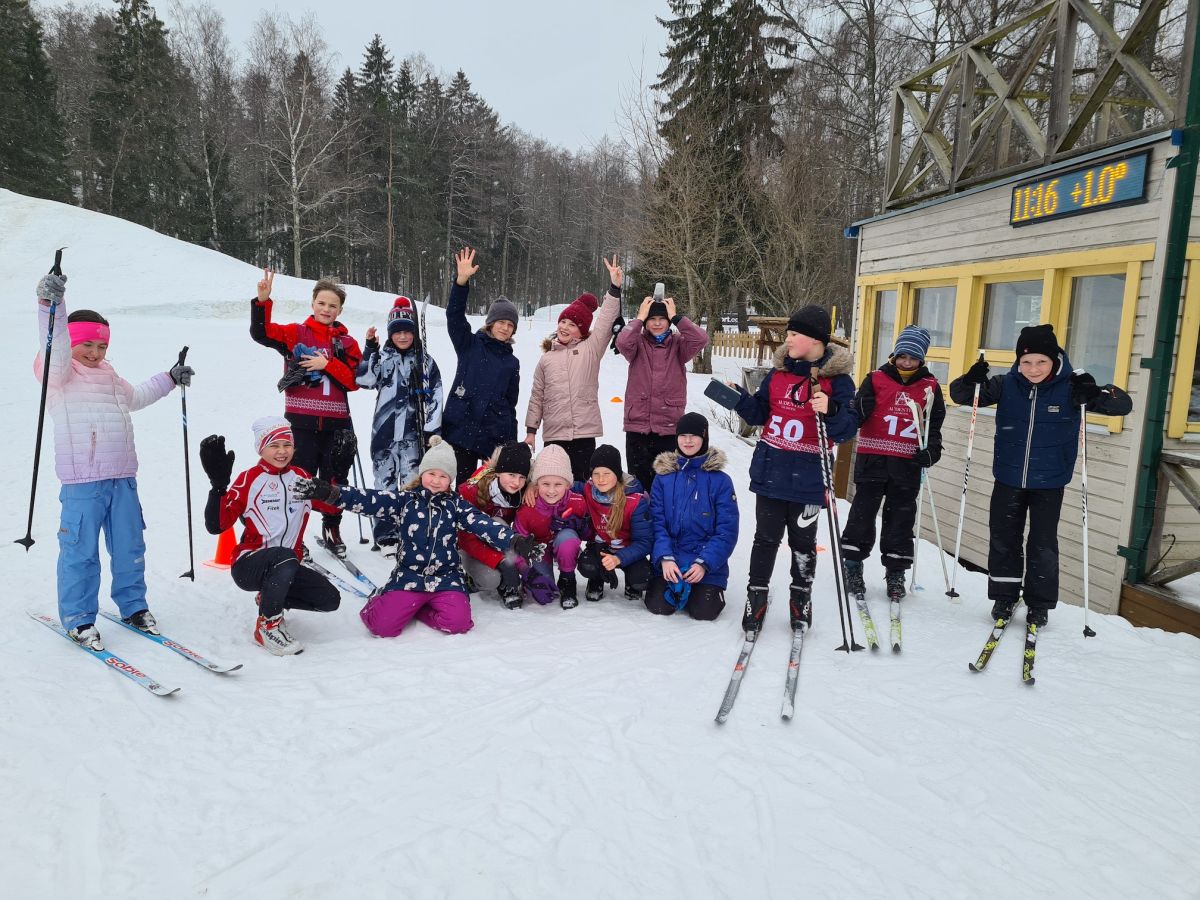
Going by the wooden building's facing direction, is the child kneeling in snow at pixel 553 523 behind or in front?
in front

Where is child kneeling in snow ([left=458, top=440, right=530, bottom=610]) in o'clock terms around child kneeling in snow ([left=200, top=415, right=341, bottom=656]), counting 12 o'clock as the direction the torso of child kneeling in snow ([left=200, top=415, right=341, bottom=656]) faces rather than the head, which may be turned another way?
child kneeling in snow ([left=458, top=440, right=530, bottom=610]) is roughly at 10 o'clock from child kneeling in snow ([left=200, top=415, right=341, bottom=656]).

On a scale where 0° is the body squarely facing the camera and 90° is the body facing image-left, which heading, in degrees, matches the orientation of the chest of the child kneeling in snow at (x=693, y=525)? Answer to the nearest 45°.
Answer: approximately 0°

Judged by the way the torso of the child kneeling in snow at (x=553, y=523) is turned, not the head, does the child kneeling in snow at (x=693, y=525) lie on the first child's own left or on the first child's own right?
on the first child's own left

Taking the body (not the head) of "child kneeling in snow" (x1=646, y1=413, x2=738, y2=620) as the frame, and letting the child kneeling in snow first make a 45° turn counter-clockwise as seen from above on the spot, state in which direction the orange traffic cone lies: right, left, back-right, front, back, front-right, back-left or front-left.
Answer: back-right

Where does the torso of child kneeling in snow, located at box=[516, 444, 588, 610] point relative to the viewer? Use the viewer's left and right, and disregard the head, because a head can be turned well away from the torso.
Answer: facing the viewer

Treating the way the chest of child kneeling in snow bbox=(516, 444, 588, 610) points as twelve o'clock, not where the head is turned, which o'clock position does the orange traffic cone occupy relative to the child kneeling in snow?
The orange traffic cone is roughly at 3 o'clock from the child kneeling in snow.

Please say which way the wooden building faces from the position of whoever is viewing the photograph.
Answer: facing the viewer and to the left of the viewer

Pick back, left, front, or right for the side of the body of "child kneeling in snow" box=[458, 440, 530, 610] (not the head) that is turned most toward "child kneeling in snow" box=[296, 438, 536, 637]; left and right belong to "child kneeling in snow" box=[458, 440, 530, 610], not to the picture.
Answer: right

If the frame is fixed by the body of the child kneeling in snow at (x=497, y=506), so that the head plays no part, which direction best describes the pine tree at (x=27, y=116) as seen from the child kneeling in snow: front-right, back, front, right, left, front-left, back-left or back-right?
back

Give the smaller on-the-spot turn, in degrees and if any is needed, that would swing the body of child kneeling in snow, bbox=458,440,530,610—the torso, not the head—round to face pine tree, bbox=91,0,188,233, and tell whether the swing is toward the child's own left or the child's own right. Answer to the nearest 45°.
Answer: approximately 180°

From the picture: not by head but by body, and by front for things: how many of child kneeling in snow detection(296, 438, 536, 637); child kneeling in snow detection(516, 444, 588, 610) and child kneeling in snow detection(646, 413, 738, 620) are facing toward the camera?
3
